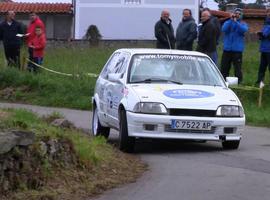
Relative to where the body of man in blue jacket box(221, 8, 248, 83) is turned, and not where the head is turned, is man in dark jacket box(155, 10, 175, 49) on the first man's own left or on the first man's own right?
on the first man's own right

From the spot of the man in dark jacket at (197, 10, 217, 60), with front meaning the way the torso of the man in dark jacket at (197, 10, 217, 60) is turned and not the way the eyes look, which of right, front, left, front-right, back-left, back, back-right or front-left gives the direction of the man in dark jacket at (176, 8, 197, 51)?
right

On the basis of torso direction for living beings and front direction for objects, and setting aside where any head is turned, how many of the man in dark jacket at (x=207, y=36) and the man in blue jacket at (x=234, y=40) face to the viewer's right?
0

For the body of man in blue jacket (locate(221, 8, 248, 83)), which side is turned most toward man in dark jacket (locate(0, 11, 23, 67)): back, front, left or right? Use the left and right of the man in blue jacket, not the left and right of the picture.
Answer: right

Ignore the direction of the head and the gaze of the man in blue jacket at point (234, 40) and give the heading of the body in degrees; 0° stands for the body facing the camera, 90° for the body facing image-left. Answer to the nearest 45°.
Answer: approximately 0°

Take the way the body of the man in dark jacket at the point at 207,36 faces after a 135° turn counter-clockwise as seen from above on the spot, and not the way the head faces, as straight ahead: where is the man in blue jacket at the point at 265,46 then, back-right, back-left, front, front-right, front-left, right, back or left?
front

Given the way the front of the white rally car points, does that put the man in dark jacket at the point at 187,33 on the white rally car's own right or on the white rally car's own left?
on the white rally car's own left

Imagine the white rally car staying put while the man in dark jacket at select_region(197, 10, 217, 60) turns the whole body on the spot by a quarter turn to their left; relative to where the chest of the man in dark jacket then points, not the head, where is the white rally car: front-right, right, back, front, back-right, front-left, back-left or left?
front-right

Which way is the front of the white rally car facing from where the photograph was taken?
facing the viewer and to the right of the viewer

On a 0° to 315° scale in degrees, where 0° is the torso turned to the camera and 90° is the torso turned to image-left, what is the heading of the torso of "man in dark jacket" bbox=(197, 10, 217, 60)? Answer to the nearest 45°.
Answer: approximately 45°
